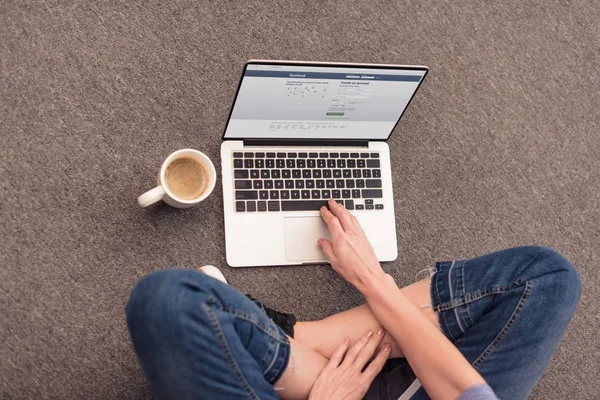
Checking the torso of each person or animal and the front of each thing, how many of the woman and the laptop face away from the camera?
1

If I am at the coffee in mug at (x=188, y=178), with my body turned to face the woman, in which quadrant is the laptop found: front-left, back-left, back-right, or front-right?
front-left

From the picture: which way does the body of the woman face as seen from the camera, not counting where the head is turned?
away from the camera

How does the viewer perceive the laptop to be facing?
facing the viewer

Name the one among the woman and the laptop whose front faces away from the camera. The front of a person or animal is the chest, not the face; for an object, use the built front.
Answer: the woman

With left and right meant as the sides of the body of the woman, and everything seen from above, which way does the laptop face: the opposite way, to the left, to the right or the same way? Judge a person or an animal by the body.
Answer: the opposite way
